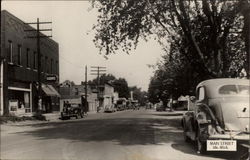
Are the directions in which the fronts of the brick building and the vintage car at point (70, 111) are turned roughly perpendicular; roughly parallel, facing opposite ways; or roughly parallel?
roughly perpendicular

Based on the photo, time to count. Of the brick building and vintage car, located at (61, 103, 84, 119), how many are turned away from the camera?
0

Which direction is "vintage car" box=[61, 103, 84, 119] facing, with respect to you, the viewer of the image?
facing the viewer and to the left of the viewer

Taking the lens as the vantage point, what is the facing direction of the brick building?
facing the viewer and to the right of the viewer

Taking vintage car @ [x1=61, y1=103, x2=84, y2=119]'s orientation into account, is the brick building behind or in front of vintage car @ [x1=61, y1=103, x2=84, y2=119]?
in front

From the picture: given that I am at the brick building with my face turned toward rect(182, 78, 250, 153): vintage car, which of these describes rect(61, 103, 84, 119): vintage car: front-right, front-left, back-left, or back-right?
back-left

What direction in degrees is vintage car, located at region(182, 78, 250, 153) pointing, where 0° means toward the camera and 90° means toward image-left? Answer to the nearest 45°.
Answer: approximately 135°

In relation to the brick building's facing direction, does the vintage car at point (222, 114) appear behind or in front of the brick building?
in front

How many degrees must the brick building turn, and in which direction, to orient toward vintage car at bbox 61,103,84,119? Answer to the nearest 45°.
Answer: approximately 90° to its left
